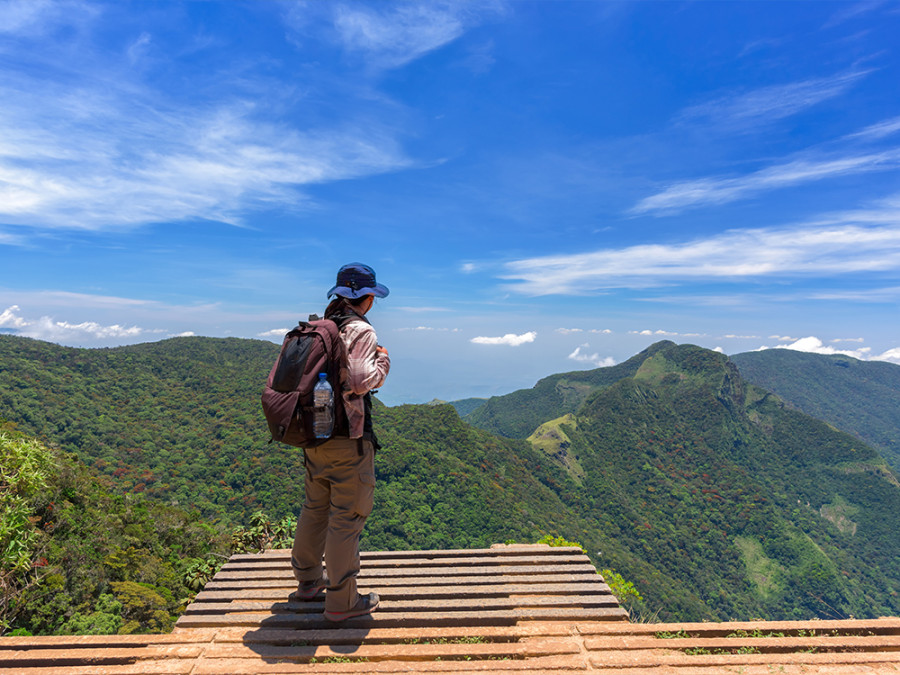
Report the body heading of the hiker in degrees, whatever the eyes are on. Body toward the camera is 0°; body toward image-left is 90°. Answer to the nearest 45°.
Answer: approximately 225°
